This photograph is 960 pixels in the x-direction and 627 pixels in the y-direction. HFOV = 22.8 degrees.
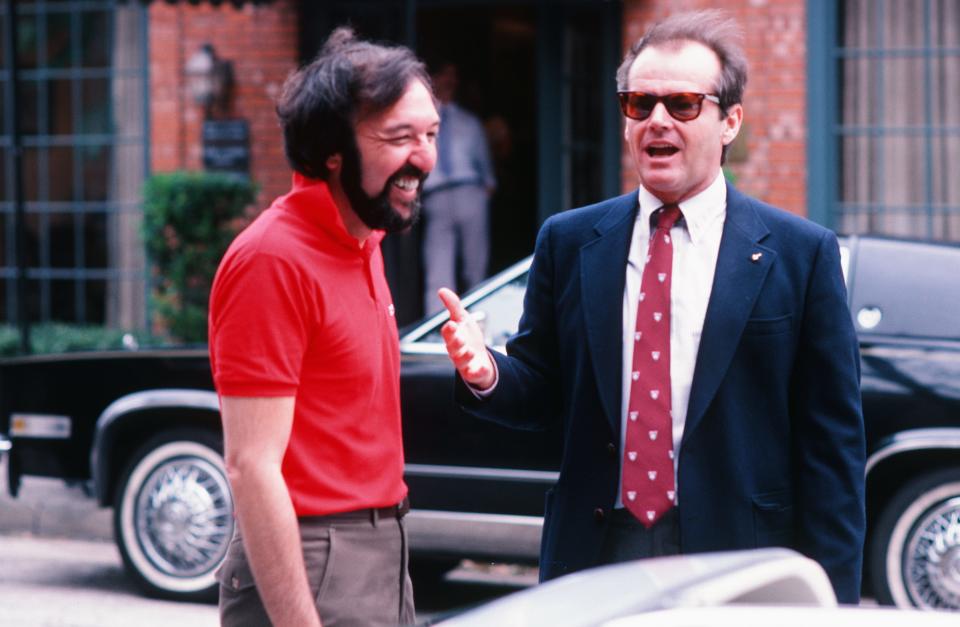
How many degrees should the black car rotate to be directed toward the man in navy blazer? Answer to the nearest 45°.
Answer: approximately 90° to its left

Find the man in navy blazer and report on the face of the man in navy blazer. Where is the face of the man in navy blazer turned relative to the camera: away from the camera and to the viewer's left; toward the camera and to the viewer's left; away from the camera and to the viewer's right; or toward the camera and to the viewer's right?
toward the camera and to the viewer's left

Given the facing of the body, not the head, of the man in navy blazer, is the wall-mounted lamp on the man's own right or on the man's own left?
on the man's own right

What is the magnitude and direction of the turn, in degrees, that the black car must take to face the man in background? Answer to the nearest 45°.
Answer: approximately 90° to its right

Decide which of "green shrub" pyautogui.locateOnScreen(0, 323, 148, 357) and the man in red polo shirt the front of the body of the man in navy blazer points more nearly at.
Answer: the man in red polo shirt

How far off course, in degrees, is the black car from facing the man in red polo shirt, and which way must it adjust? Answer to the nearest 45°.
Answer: approximately 90° to its left

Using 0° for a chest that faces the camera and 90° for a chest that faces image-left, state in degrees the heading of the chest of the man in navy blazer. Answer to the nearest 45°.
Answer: approximately 45°

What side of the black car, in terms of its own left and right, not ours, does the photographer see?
left
